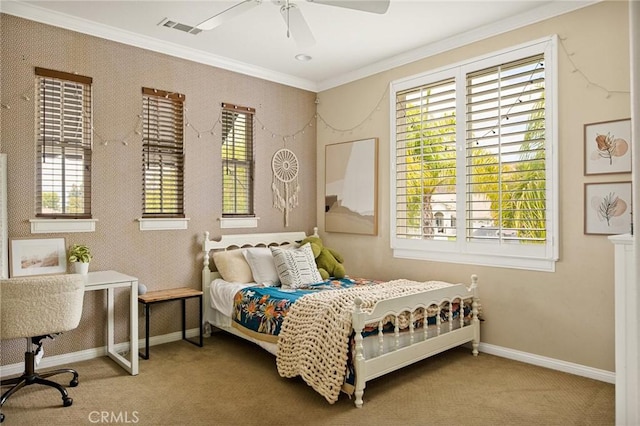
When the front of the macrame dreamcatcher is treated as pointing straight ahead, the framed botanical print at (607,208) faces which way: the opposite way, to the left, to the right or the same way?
to the right

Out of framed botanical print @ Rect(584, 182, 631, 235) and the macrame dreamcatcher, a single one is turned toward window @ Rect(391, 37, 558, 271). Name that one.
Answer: the macrame dreamcatcher

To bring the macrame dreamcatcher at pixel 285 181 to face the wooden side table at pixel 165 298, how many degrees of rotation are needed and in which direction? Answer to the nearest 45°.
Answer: approximately 90° to its right

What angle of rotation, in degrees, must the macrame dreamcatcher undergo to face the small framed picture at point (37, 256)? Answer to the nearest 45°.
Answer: approximately 90° to its right

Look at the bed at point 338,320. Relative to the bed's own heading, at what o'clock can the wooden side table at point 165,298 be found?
The wooden side table is roughly at 5 o'clock from the bed.

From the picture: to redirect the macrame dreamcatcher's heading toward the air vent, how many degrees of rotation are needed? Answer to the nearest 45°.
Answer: approximately 90° to its right

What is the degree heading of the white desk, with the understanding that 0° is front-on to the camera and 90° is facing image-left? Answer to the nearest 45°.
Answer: approximately 0°

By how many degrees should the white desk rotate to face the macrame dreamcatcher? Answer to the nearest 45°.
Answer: approximately 135° to its left

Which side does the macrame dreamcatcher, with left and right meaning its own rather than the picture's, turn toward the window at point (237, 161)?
right

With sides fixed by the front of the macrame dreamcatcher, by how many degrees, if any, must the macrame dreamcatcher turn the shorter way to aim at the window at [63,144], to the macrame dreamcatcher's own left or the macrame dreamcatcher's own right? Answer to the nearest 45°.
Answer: approximately 90° to the macrame dreamcatcher's own right
